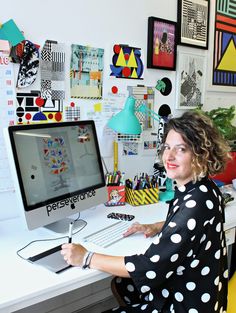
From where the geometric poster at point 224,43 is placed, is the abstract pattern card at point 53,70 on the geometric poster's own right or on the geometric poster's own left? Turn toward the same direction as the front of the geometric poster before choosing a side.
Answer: on the geometric poster's own right

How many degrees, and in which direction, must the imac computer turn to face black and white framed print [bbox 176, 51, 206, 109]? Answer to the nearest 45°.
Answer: approximately 90° to its left

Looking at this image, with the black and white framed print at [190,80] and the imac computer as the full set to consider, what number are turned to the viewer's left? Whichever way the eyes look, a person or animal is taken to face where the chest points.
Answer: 0

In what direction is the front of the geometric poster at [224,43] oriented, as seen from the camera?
facing the viewer and to the right of the viewer

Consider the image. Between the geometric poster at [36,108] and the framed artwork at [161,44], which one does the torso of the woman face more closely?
the geometric poster

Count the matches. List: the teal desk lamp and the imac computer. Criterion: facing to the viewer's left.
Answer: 1

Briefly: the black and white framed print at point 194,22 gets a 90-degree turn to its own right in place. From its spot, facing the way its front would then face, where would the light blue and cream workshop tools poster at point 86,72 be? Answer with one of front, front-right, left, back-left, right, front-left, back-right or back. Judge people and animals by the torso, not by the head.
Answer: front

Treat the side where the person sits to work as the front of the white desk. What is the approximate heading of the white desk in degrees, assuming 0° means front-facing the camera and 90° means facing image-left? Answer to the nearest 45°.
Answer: approximately 315°

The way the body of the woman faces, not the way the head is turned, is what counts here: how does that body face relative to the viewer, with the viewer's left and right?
facing to the left of the viewer

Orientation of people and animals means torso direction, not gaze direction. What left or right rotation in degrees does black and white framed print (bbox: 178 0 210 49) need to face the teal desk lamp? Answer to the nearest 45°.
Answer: approximately 90° to its right

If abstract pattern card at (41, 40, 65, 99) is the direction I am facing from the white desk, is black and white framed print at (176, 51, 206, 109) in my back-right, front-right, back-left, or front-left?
front-right

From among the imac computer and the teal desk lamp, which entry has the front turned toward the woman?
the imac computer
